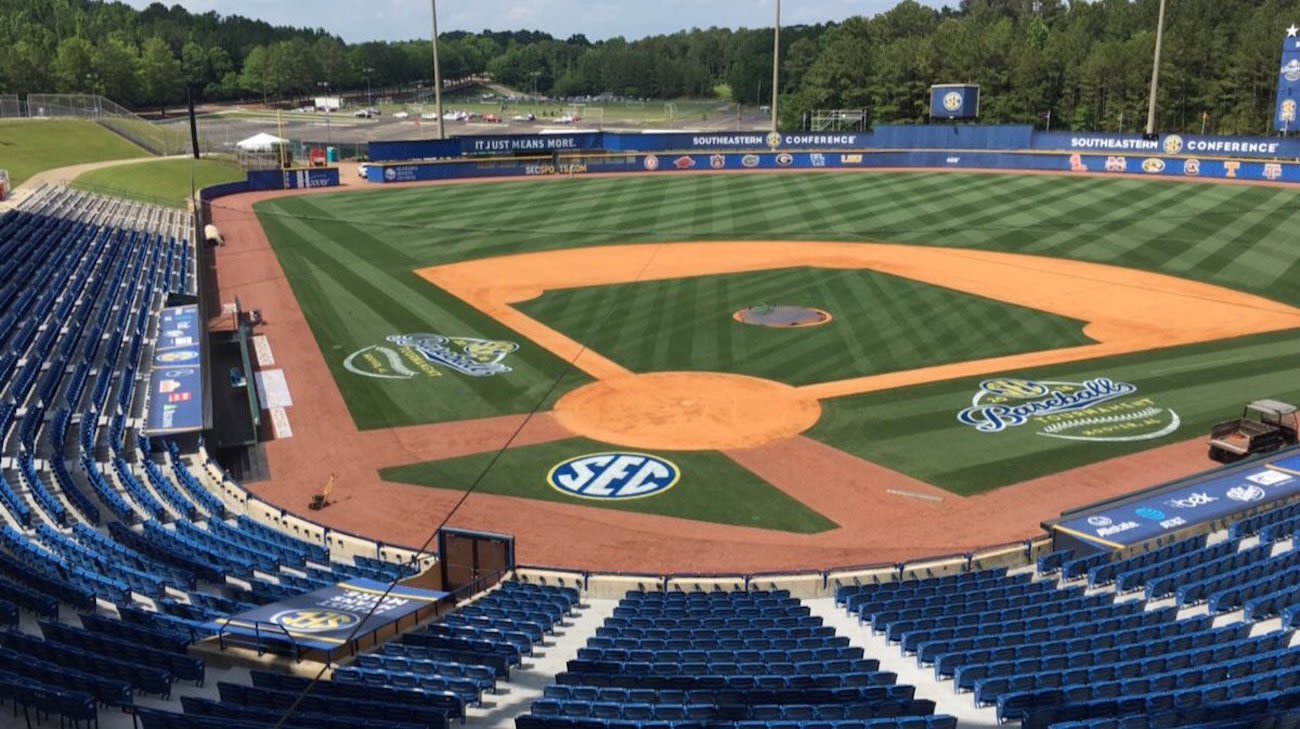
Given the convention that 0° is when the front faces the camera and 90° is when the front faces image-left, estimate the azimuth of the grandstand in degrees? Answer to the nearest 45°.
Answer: approximately 180°
